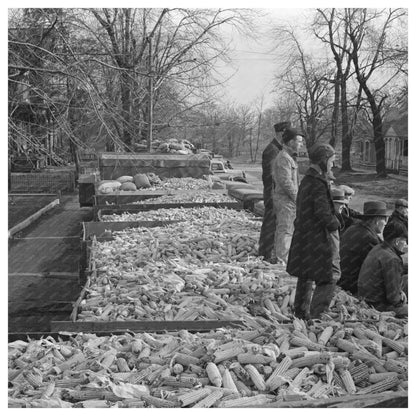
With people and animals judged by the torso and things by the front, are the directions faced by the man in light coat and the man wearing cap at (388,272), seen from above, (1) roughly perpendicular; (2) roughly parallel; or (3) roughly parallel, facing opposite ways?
roughly parallel

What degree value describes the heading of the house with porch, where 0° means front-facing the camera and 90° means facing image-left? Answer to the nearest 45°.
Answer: approximately 45°
